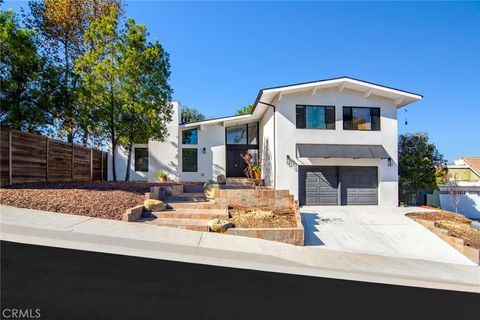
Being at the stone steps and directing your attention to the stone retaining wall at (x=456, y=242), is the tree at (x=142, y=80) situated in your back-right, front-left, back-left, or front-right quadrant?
back-left

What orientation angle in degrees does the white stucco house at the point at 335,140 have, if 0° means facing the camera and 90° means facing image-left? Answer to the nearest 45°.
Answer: approximately 0°

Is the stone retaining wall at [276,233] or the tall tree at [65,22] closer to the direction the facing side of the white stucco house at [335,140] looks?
the stone retaining wall

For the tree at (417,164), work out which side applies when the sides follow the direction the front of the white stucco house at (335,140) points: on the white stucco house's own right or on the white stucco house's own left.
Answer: on the white stucco house's own left

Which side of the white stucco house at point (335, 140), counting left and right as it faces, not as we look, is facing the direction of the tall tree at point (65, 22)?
right

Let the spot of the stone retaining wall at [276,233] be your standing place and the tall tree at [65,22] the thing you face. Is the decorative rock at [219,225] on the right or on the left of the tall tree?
left
